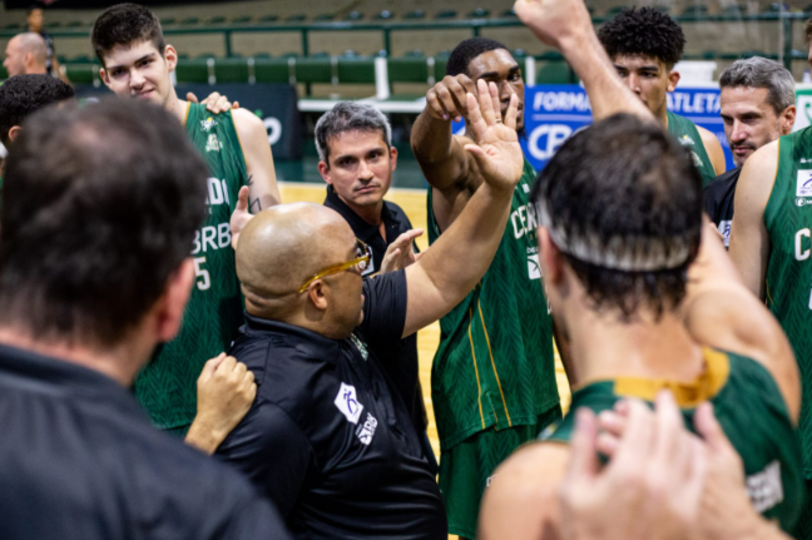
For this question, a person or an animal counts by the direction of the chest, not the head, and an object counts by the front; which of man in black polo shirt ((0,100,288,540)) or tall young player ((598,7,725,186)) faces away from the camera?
the man in black polo shirt

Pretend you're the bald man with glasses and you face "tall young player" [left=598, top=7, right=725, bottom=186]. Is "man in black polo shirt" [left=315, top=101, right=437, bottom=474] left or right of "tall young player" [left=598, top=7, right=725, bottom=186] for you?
left

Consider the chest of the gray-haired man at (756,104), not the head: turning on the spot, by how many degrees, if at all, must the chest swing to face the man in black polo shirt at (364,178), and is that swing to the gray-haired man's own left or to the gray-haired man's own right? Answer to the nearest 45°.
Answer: approximately 45° to the gray-haired man's own right

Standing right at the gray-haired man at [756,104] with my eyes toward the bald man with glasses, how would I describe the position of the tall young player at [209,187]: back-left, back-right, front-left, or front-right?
front-right

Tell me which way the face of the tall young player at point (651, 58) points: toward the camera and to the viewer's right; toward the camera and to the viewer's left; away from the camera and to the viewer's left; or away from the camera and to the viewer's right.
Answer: toward the camera and to the viewer's left

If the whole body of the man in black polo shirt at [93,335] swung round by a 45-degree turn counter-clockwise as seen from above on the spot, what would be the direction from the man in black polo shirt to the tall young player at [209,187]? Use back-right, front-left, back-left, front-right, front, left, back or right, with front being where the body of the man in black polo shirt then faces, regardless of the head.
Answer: front-right

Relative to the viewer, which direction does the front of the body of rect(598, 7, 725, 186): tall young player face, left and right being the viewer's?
facing the viewer and to the left of the viewer

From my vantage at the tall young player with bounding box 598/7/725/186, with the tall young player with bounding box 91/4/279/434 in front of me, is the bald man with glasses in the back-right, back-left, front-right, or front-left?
front-left

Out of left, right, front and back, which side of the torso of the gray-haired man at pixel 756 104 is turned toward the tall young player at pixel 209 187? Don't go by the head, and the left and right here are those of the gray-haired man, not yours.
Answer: front

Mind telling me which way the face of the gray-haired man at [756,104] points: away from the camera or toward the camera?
toward the camera

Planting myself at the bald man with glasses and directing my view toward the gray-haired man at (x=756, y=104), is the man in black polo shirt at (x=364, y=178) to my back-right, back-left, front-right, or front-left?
front-left

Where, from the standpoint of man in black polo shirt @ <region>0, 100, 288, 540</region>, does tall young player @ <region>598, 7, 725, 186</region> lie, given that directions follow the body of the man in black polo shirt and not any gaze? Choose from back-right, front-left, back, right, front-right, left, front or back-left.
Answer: front-right

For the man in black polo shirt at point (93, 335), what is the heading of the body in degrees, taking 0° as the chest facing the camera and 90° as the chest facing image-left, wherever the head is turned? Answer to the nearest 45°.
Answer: approximately 180°
